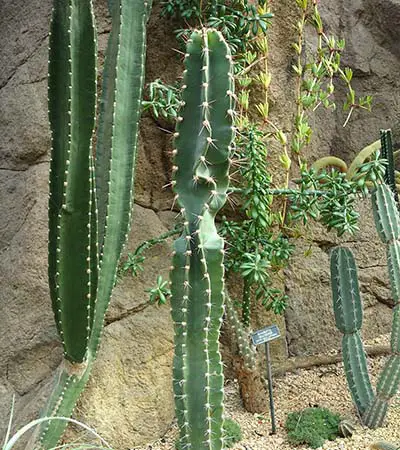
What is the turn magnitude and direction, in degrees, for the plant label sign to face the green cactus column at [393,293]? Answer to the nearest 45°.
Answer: approximately 90° to its left

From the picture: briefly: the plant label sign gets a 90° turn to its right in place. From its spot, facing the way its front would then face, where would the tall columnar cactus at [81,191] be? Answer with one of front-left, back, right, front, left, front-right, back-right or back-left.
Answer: front-left

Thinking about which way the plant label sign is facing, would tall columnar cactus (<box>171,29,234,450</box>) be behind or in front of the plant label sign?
in front

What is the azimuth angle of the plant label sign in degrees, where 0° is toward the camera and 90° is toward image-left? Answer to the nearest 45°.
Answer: approximately 0°

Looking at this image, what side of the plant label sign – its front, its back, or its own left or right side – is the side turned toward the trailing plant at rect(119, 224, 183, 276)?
right
